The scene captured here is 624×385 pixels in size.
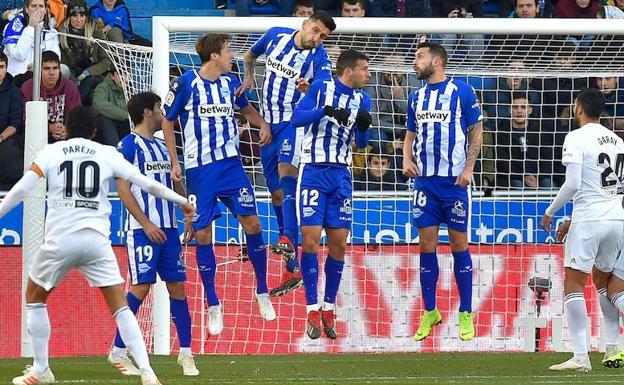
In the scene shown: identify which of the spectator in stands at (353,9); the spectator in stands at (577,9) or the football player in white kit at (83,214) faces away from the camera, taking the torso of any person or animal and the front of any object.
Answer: the football player in white kit

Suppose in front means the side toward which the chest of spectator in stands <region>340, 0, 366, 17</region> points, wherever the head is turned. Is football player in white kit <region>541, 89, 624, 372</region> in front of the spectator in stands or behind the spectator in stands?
in front

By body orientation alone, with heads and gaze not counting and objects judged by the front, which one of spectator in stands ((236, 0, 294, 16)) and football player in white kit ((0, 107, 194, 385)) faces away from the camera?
the football player in white kit

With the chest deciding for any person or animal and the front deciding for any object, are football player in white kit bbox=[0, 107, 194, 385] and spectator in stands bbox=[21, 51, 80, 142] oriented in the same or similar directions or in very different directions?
very different directions

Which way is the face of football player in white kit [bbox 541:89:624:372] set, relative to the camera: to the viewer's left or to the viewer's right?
to the viewer's left

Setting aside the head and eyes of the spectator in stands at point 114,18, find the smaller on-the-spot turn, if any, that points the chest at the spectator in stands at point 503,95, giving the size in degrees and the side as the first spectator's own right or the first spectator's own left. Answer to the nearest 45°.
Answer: approximately 45° to the first spectator's own left
